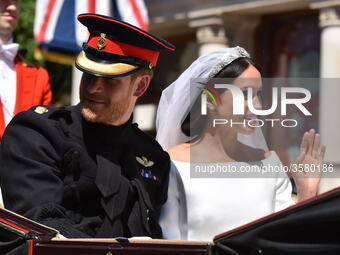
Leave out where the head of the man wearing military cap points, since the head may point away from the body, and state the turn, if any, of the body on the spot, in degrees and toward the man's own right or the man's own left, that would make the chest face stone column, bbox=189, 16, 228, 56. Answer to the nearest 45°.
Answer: approximately 135° to the man's own left

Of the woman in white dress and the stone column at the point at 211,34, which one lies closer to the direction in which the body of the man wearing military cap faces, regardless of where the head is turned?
the woman in white dress

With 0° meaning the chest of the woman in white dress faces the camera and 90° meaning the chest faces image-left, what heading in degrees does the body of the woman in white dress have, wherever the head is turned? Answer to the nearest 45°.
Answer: approximately 315°

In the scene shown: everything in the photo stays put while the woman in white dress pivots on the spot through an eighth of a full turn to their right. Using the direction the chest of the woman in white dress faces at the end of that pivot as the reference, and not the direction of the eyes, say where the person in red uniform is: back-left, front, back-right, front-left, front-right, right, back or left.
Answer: back-right

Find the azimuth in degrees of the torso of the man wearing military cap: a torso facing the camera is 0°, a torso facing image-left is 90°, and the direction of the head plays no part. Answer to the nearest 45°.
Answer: approximately 315°

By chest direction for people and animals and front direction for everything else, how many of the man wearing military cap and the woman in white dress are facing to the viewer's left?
0

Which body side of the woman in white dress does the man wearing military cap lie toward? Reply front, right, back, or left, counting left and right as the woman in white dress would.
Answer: right

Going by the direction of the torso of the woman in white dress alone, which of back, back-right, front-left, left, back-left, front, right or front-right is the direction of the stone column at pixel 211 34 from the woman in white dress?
back-left
